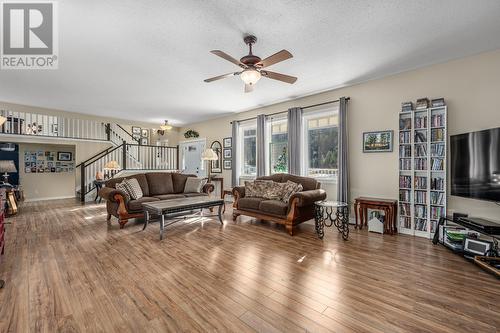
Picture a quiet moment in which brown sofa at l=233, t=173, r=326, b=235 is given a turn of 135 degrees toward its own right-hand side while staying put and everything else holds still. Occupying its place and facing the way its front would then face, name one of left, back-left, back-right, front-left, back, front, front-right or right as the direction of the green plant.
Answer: front-left

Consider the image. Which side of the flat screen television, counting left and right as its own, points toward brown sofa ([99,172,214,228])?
front

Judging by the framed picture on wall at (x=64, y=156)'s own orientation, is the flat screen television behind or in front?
in front

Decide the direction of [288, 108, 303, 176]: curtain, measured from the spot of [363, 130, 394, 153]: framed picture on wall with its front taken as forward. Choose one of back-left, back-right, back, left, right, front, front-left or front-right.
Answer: front-right

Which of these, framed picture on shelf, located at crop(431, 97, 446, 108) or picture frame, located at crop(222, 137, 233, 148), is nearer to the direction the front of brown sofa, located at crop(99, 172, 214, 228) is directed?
the framed picture on shelf

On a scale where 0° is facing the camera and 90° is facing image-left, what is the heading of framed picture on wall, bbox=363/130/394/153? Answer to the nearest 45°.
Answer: approximately 45°

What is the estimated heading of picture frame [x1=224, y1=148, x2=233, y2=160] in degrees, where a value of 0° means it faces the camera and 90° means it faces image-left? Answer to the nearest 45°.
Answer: approximately 45°

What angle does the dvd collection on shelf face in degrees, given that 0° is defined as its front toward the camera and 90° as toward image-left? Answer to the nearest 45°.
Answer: approximately 45°

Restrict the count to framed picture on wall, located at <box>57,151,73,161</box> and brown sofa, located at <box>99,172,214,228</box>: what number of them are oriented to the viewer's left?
0

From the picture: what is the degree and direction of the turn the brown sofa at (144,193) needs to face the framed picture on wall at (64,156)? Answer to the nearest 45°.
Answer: approximately 180°

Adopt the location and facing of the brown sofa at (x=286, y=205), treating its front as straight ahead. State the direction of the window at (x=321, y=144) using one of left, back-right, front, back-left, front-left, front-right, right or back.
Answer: back
